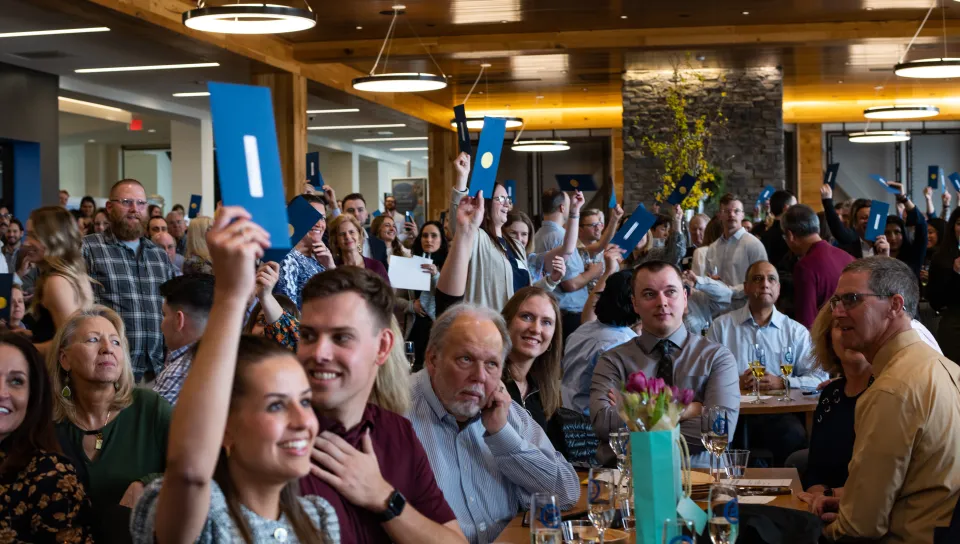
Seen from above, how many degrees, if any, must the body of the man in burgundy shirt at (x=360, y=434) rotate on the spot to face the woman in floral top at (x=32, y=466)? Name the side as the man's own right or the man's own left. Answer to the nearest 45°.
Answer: approximately 90° to the man's own right

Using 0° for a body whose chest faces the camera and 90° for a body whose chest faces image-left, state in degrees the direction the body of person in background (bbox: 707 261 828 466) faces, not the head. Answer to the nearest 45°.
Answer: approximately 0°

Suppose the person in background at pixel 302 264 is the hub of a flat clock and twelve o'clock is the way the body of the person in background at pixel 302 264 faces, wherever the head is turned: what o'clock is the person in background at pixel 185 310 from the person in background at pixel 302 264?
the person in background at pixel 185 310 is roughly at 2 o'clock from the person in background at pixel 302 264.

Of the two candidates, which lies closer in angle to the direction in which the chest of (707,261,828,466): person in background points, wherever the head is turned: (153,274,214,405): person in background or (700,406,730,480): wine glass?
the wine glass

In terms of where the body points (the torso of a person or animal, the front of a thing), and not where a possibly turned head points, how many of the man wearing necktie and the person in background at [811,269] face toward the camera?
1

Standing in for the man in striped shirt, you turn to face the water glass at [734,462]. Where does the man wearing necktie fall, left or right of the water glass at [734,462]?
left

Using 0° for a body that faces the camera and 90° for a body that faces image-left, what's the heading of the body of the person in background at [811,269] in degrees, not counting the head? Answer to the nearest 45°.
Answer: approximately 135°
